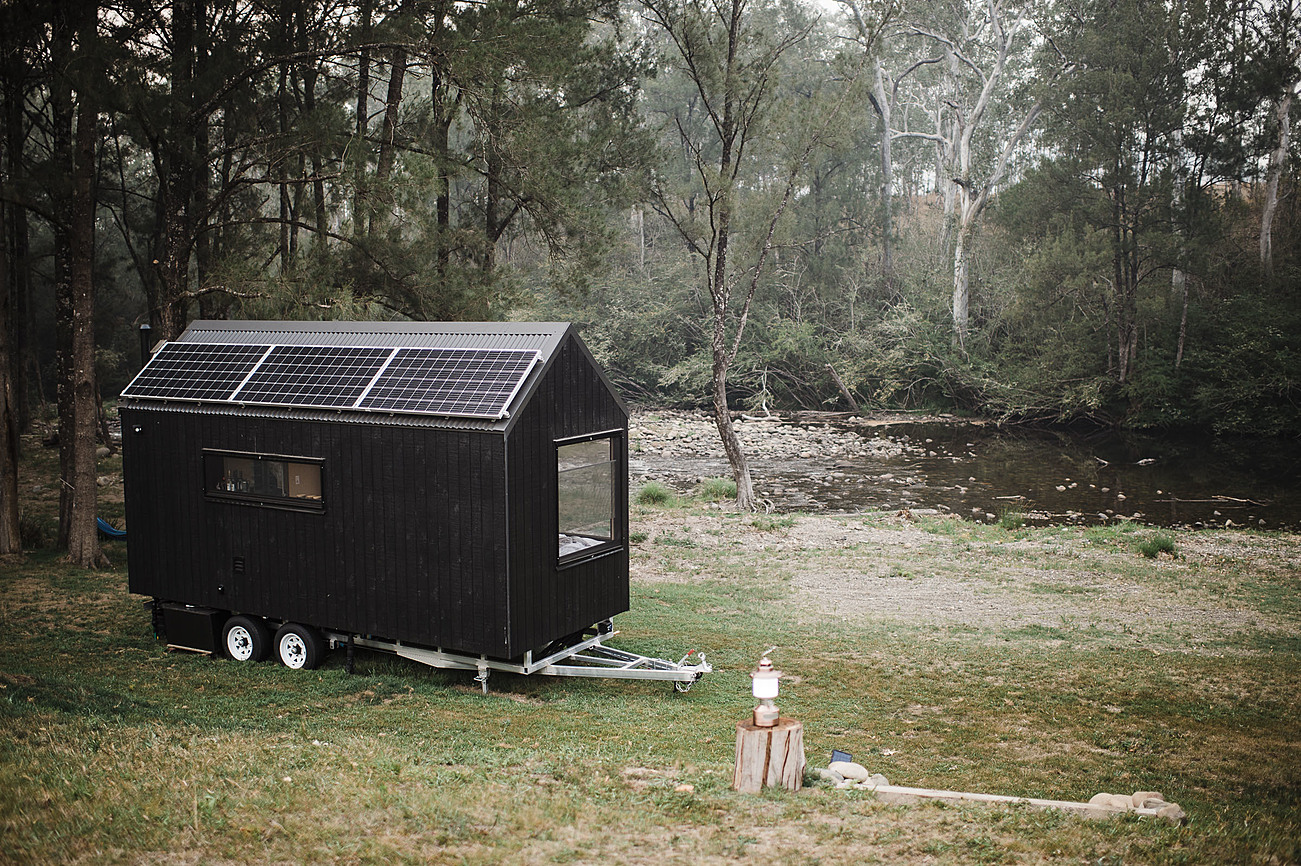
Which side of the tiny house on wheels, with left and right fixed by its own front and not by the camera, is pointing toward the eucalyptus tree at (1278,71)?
left

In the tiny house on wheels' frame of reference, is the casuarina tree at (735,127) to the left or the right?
on its left

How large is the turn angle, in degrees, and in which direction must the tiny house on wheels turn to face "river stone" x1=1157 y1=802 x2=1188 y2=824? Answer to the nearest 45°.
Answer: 0° — it already faces it

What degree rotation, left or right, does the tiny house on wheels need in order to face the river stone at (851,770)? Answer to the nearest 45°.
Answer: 0° — it already faces it

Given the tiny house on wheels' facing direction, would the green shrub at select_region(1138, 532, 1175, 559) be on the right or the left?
on its left

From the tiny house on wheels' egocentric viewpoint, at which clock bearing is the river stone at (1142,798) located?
The river stone is roughly at 12 o'clock from the tiny house on wheels.

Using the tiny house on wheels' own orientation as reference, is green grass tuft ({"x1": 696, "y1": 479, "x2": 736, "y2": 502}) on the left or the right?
on its left

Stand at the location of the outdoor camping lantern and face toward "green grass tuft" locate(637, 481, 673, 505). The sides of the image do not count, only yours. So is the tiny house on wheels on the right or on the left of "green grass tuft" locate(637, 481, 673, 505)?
left

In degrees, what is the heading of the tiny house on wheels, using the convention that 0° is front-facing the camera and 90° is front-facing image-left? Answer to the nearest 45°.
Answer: approximately 315°
